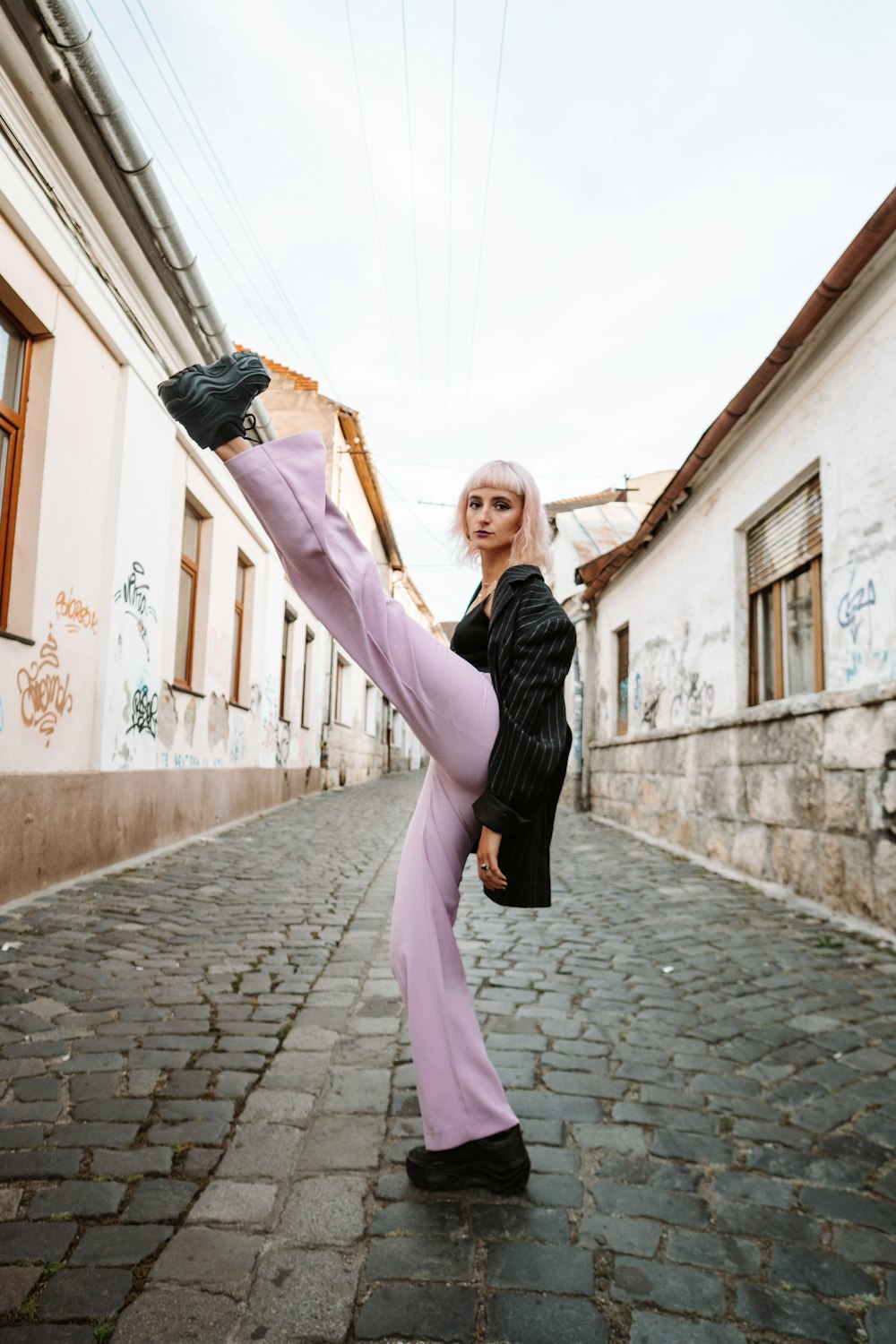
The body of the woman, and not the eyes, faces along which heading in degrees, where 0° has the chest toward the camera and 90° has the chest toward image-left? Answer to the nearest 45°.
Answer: approximately 90°

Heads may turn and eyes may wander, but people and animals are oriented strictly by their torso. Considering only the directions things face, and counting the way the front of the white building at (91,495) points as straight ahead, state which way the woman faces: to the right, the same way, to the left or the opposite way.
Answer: the opposite way

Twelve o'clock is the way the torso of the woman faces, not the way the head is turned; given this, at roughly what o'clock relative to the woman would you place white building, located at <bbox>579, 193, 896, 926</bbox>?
The white building is roughly at 4 o'clock from the woman.

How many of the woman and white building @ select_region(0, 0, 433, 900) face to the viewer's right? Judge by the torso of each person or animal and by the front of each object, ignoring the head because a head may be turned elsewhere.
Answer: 1

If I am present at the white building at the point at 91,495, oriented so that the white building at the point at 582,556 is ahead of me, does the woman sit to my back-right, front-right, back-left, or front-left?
back-right

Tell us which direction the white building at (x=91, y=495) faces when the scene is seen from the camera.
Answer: facing to the right of the viewer

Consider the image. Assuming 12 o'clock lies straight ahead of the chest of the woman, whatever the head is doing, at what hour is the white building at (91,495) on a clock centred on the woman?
The white building is roughly at 2 o'clock from the woman.

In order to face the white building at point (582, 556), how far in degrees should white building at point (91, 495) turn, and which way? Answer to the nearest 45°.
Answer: approximately 45° to its left
